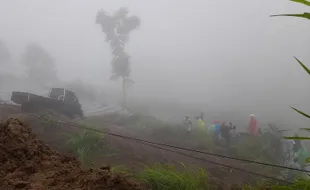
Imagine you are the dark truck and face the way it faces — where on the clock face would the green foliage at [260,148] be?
The green foliage is roughly at 1 o'clock from the dark truck.

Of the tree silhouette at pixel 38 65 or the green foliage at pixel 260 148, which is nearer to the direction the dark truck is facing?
the green foliage

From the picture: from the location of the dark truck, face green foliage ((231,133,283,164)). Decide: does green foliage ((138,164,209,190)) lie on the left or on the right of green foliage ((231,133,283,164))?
right

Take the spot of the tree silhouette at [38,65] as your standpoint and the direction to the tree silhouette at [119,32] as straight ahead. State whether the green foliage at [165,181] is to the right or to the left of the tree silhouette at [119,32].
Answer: right

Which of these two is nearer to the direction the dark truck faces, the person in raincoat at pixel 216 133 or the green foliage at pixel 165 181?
the person in raincoat

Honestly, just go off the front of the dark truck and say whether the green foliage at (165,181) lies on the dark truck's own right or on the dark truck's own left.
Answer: on the dark truck's own right

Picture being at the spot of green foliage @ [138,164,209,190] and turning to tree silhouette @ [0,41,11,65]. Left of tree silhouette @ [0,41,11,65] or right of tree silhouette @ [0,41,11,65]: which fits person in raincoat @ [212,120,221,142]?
right

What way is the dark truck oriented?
to the viewer's right

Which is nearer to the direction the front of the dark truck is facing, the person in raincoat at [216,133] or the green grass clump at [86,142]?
the person in raincoat

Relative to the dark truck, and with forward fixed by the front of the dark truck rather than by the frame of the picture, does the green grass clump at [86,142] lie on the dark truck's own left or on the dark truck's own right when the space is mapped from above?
on the dark truck's own right
